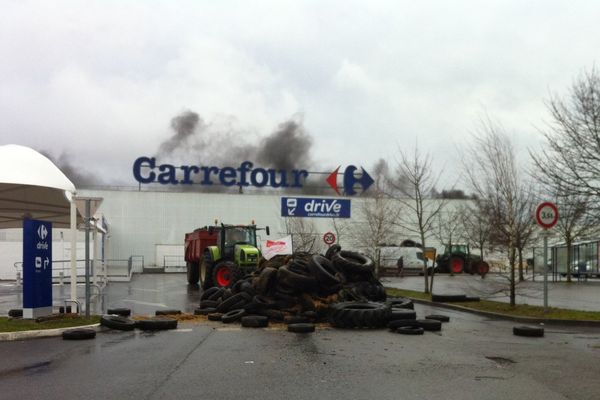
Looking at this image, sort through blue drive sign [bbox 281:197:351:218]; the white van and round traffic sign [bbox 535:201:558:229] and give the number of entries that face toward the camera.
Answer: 2

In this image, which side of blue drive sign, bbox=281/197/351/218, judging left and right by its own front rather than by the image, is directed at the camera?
front

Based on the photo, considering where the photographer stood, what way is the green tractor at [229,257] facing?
facing the viewer and to the right of the viewer

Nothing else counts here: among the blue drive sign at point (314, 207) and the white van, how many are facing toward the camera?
1

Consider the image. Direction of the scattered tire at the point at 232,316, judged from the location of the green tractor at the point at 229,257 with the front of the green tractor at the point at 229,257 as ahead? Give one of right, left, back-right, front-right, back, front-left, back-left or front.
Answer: front-right

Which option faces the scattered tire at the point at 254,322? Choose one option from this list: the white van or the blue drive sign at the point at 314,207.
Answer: the blue drive sign

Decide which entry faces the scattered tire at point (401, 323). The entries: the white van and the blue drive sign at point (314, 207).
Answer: the blue drive sign
